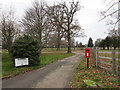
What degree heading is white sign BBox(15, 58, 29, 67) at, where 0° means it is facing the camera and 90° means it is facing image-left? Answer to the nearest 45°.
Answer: approximately 0°

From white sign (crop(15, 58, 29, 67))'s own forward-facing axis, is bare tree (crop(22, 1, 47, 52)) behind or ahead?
behind

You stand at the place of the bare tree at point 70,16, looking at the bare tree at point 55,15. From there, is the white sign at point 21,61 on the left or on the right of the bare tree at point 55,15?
left

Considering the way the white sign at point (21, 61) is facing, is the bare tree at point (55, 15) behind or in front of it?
behind

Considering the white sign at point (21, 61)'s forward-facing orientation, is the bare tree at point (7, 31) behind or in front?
behind
